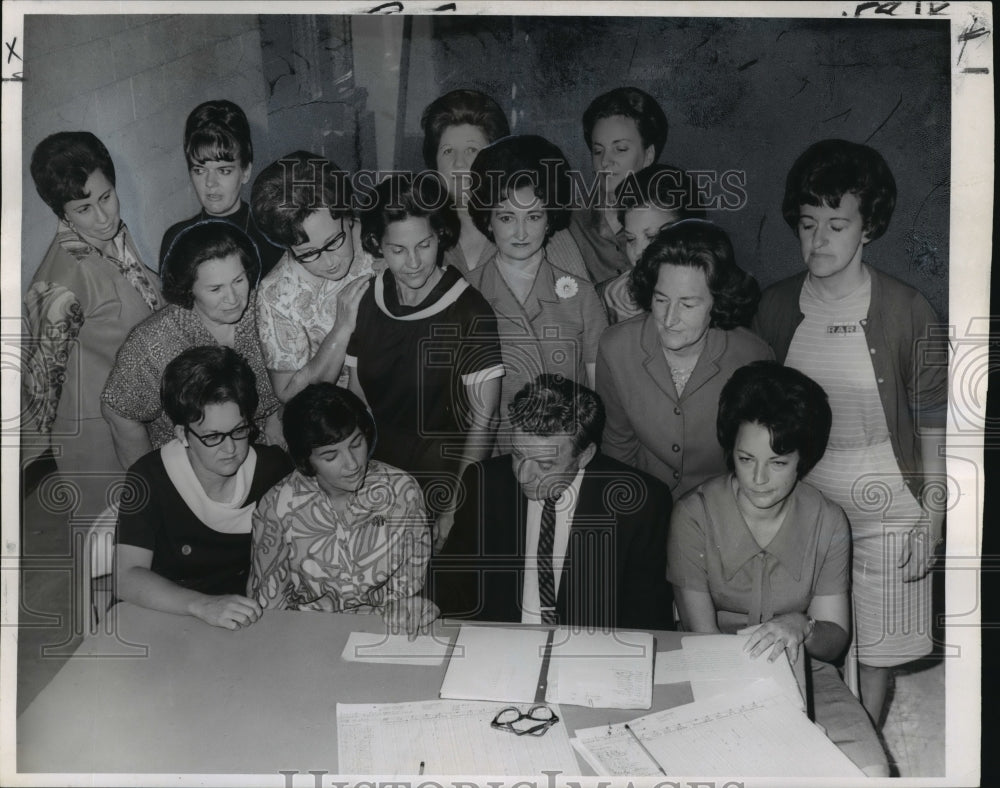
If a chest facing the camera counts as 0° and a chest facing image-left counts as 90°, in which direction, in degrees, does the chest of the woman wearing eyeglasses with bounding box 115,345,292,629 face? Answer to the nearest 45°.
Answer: approximately 315°

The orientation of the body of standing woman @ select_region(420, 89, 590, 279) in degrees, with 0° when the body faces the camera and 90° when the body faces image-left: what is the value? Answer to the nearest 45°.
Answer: approximately 0°

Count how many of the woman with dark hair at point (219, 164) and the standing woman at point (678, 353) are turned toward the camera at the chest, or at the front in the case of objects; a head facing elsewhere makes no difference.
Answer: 2

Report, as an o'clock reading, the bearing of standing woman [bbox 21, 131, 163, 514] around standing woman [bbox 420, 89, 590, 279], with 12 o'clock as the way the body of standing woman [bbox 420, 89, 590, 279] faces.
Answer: standing woman [bbox 21, 131, 163, 514] is roughly at 3 o'clock from standing woman [bbox 420, 89, 590, 279].

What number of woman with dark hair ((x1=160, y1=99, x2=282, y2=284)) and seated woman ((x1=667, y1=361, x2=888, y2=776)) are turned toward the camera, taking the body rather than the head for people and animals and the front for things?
2

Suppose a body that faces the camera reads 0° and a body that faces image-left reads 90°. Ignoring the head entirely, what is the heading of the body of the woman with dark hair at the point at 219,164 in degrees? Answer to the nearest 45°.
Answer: approximately 0°

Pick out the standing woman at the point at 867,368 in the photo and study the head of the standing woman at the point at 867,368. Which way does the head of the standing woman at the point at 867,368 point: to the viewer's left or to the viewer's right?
to the viewer's left
